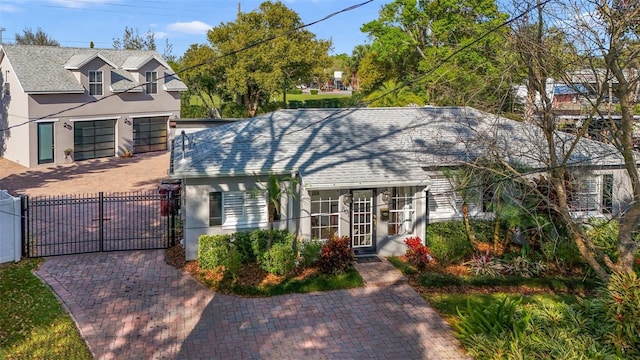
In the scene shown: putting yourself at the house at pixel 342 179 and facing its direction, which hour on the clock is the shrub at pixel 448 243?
The shrub is roughly at 11 o'clock from the house.

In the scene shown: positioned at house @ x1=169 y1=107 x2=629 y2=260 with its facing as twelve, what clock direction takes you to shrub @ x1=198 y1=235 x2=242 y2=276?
The shrub is roughly at 2 o'clock from the house.

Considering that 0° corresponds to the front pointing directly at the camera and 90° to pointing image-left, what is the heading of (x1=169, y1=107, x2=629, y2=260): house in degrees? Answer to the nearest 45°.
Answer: approximately 0°

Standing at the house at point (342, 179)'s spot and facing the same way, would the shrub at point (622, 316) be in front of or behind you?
in front

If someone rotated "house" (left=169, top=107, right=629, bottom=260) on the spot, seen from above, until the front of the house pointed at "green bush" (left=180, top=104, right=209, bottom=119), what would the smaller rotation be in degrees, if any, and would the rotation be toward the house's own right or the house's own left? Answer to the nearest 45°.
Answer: approximately 135° to the house's own right

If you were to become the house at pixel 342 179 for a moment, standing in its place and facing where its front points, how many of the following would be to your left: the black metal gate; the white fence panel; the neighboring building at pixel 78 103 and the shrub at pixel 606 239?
1

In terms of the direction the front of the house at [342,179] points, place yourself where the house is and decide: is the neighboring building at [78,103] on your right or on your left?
on your right

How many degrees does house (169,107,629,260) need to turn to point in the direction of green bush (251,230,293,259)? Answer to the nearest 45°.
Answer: approximately 45° to its right

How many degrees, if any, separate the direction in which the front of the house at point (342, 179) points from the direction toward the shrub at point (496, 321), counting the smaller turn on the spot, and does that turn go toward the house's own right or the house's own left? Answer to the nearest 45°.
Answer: approximately 45° to the house's own left

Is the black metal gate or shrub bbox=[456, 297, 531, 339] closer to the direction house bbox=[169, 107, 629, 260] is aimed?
the shrub

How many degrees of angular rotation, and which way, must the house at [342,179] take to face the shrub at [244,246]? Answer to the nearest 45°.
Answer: approximately 45° to its right
